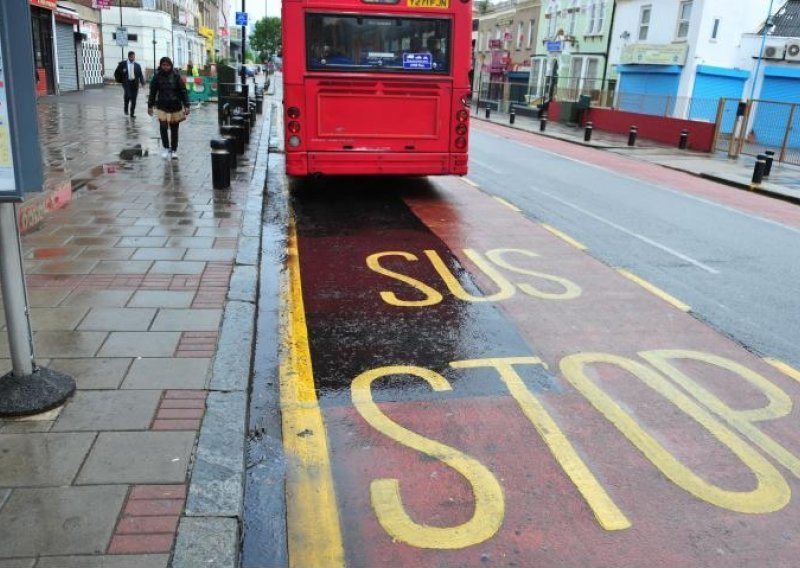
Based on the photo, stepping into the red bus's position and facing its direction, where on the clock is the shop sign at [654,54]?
The shop sign is roughly at 1 o'clock from the red bus.

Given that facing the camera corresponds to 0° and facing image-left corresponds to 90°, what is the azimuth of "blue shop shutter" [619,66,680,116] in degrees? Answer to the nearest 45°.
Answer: approximately 45°

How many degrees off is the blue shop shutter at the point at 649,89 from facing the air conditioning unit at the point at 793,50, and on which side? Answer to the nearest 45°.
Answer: approximately 135° to its left

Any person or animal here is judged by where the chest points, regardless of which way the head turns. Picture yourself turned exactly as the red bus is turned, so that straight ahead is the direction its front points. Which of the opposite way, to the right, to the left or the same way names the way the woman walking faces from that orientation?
the opposite way

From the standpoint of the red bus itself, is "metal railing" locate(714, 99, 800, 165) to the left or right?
on its right

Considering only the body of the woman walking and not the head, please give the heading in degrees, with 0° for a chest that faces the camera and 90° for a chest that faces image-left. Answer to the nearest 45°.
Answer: approximately 0°

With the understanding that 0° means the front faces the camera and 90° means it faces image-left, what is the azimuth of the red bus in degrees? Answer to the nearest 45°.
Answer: approximately 180°

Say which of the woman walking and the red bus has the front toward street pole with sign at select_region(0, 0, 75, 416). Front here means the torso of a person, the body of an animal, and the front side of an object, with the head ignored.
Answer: the woman walking

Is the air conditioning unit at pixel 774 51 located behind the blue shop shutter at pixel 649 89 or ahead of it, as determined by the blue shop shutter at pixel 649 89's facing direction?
behind

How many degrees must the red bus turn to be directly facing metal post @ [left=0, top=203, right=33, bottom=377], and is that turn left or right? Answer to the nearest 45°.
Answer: approximately 180°

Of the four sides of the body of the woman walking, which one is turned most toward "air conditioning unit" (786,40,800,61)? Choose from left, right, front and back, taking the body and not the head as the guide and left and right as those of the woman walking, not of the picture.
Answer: left

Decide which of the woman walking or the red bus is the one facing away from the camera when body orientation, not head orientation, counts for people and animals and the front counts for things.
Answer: the red bus

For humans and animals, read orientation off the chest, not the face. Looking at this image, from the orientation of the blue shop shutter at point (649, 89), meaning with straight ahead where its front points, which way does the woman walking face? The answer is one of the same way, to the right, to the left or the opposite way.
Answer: to the left
